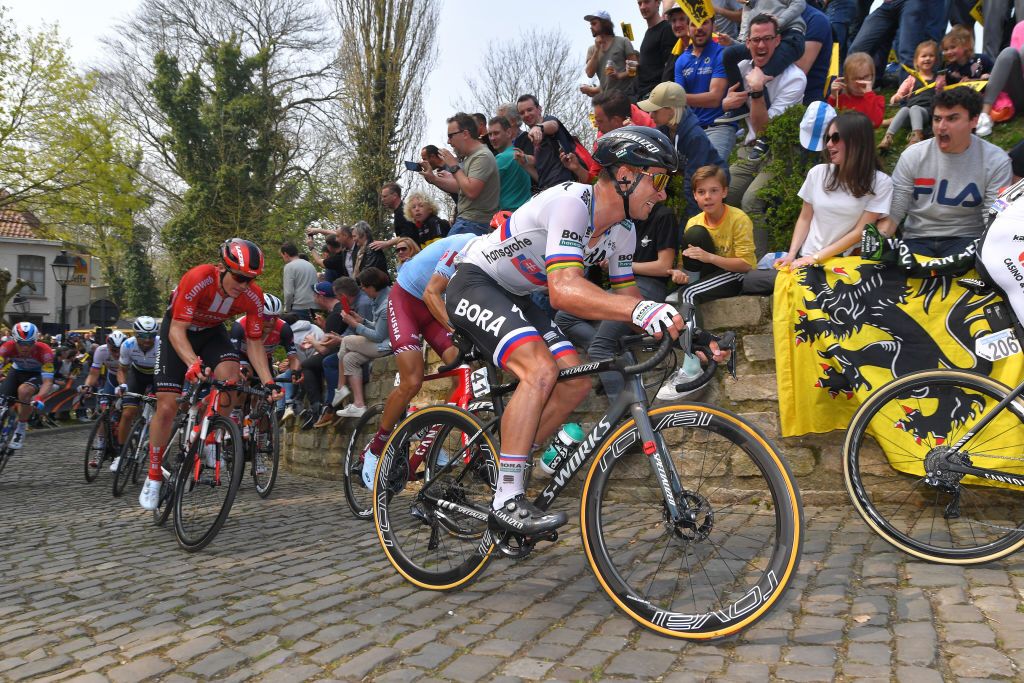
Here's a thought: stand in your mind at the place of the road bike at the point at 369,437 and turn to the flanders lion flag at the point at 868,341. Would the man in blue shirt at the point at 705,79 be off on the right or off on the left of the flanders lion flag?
left

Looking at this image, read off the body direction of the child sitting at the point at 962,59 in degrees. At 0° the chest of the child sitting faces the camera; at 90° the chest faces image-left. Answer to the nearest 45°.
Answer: approximately 45°

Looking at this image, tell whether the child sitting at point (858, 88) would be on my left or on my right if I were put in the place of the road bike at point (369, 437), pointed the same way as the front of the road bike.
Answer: on my left

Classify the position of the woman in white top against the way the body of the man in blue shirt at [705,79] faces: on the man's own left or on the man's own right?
on the man's own left

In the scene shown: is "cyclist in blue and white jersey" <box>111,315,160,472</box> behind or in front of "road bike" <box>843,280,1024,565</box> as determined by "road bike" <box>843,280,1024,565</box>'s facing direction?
behind

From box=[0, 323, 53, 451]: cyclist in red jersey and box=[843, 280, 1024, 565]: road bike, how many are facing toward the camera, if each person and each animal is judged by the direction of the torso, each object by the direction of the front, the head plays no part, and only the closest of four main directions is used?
1

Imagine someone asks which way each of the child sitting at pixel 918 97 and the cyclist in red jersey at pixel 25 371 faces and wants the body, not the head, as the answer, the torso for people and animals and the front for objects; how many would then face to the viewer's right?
0

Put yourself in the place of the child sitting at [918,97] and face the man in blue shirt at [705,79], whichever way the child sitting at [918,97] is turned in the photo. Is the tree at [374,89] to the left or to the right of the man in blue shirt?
right

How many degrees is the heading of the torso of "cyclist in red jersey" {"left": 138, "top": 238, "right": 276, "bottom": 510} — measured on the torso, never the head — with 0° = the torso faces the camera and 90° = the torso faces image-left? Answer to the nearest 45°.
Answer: approximately 315°

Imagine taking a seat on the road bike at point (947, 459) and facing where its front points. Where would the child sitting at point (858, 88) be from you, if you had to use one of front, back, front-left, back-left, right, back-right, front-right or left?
left

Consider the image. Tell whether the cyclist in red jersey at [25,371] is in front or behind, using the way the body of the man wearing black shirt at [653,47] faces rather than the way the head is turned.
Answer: in front

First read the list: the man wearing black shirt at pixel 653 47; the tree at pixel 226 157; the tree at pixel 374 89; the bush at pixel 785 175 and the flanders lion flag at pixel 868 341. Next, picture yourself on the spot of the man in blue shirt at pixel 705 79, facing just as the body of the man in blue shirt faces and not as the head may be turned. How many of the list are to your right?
3
